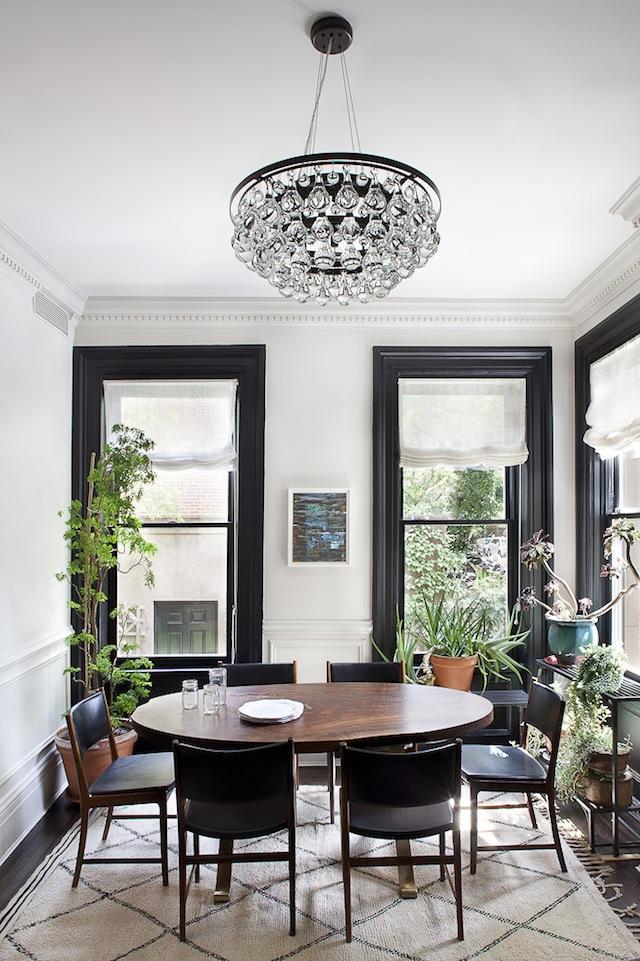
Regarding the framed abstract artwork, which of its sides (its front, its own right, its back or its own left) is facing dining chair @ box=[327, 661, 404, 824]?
front

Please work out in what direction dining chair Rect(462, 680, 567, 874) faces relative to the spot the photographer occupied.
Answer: facing to the left of the viewer

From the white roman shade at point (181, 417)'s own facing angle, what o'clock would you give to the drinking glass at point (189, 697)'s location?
The drinking glass is roughly at 12 o'clock from the white roman shade.

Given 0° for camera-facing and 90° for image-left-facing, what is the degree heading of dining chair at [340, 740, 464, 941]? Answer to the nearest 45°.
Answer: approximately 180°

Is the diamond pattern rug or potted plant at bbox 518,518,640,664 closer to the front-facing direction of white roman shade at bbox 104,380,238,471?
the diamond pattern rug

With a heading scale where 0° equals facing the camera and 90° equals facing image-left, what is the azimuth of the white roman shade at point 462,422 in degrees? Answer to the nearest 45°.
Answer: approximately 0°

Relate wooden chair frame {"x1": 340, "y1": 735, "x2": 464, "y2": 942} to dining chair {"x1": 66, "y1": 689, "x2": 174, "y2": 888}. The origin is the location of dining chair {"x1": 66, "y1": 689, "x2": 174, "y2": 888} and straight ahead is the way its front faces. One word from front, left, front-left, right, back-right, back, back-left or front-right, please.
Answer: front-right

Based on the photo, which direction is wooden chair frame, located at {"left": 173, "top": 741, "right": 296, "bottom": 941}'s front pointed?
away from the camera

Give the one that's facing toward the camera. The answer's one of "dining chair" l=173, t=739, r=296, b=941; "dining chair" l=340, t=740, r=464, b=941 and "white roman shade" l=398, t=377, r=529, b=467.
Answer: the white roman shade

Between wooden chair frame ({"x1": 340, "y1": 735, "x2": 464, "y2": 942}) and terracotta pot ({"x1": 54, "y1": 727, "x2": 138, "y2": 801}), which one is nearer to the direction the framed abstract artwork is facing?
the wooden chair frame

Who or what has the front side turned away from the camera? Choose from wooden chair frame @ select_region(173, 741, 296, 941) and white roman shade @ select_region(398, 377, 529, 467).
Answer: the wooden chair frame
